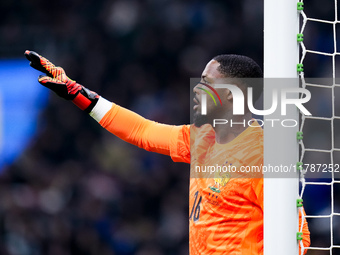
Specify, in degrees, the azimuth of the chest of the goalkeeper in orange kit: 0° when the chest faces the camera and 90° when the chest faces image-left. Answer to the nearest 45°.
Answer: approximately 45°

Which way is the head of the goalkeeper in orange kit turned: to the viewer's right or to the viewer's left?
to the viewer's left
